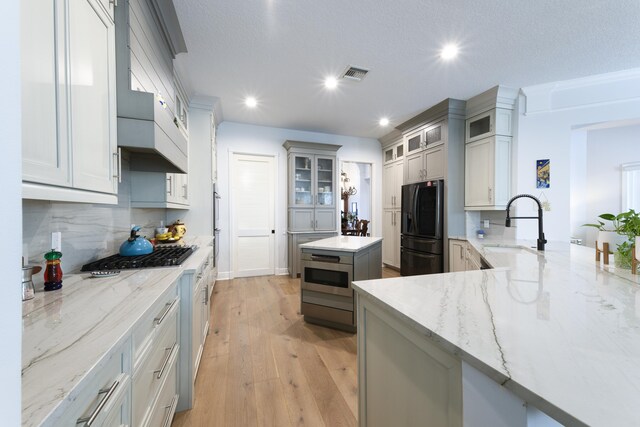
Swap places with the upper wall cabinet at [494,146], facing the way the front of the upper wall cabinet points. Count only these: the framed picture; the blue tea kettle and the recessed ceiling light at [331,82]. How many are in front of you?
2

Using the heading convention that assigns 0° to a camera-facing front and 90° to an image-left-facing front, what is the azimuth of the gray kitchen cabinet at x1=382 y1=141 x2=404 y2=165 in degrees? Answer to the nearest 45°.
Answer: approximately 45°

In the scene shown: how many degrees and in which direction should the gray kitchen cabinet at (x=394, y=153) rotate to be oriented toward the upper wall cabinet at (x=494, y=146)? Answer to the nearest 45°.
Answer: approximately 90° to its left

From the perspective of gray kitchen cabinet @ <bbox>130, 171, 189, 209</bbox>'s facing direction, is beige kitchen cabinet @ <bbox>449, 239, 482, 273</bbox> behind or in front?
in front

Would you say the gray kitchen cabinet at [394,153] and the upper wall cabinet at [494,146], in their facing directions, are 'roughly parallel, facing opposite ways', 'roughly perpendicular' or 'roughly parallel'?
roughly parallel

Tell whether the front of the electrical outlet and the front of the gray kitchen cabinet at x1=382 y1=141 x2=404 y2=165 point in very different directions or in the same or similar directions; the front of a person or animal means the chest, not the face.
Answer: very different directions

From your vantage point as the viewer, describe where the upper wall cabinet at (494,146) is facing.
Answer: facing the viewer and to the left of the viewer

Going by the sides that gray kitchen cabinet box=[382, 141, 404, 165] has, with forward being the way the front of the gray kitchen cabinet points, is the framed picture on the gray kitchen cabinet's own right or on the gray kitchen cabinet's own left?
on the gray kitchen cabinet's own left

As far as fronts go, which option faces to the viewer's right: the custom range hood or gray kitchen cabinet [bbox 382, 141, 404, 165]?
the custom range hood

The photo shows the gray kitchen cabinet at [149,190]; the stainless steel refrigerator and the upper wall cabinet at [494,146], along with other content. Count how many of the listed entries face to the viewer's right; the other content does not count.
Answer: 1

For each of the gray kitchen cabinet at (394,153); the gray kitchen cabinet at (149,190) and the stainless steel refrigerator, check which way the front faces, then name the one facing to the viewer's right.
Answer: the gray kitchen cabinet at (149,190)

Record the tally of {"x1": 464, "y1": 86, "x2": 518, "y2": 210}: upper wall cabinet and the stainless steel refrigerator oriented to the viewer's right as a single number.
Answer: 0

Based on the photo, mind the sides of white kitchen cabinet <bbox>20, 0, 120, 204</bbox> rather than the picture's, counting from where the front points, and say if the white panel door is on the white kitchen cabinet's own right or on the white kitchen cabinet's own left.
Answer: on the white kitchen cabinet's own left

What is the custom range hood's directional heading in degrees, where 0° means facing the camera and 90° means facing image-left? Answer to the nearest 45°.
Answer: approximately 270°
